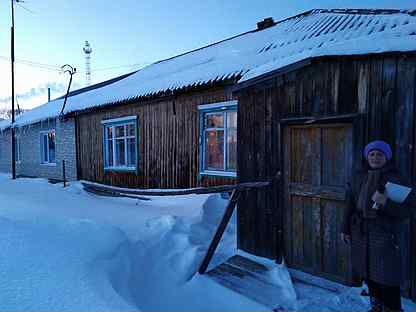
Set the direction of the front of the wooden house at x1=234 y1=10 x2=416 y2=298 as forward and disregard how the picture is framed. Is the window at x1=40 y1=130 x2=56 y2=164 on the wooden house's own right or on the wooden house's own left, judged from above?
on the wooden house's own right

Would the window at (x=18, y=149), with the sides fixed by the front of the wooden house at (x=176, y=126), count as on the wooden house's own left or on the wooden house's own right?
on the wooden house's own right

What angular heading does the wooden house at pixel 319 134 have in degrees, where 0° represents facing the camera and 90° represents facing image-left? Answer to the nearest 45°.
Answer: approximately 45°

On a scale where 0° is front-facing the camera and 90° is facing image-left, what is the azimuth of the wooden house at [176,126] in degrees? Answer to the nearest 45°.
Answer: approximately 45°

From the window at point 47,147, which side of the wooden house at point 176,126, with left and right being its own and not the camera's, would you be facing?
right
